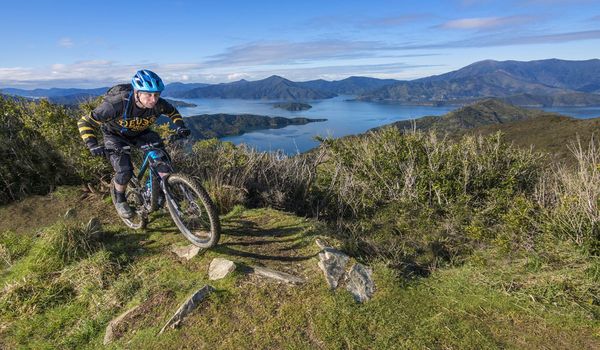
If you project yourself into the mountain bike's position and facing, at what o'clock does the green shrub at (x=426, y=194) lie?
The green shrub is roughly at 10 o'clock from the mountain bike.

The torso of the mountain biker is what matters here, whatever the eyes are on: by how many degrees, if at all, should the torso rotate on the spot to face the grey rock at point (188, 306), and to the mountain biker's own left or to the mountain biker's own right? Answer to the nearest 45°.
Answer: approximately 45° to the mountain biker's own right

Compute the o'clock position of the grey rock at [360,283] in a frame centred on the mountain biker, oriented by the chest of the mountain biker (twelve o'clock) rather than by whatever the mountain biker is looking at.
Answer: The grey rock is roughly at 12 o'clock from the mountain biker.

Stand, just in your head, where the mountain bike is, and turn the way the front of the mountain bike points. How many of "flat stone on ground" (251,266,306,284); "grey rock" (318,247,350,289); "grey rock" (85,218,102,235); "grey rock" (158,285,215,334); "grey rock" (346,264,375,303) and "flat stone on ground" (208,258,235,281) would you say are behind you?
1

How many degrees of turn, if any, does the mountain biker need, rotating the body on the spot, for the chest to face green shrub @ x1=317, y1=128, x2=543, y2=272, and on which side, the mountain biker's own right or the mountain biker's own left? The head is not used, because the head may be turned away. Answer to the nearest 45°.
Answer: approximately 45° to the mountain biker's own left

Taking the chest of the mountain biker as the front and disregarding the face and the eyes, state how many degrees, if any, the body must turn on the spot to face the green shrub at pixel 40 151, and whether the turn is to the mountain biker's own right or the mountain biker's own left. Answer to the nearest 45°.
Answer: approximately 180°

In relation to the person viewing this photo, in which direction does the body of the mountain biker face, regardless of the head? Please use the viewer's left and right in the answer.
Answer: facing the viewer and to the right of the viewer

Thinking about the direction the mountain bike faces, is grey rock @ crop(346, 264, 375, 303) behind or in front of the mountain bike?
in front

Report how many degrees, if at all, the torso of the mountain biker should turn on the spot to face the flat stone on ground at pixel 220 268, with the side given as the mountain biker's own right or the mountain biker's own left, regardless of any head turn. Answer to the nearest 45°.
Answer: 0° — they already face it

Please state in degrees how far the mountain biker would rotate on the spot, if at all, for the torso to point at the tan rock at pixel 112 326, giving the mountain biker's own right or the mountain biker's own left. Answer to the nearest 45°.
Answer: approximately 45° to the mountain biker's own right

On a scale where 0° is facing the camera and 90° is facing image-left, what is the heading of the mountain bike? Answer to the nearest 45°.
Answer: approximately 315°

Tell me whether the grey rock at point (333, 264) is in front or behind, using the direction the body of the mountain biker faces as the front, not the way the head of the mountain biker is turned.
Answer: in front

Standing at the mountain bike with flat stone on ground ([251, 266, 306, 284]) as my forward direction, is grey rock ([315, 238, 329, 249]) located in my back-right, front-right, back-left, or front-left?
front-left

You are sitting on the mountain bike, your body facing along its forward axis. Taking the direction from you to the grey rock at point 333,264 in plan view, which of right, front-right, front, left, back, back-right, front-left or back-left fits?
front
